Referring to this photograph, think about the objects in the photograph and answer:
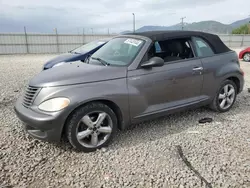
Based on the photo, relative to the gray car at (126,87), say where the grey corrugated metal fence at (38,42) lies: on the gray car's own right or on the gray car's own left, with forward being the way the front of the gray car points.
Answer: on the gray car's own right

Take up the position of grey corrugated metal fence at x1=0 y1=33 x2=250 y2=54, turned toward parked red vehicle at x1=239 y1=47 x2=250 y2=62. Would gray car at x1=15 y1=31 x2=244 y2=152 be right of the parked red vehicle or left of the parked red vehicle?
right

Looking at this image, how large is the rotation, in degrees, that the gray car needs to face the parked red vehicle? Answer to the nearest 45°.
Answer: approximately 180°
